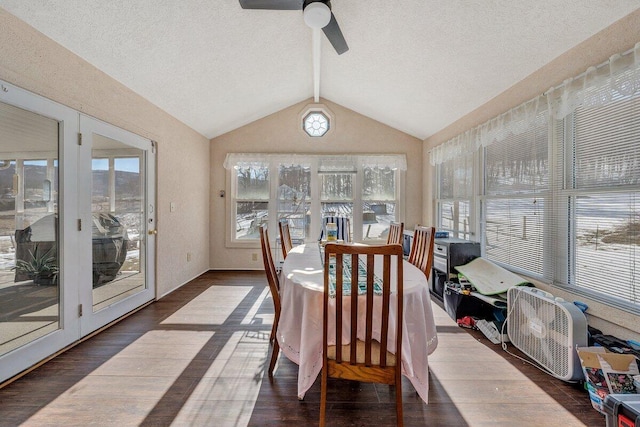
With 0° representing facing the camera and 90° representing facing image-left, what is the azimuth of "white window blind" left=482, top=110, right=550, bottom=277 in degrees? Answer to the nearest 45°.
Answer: approximately 45°

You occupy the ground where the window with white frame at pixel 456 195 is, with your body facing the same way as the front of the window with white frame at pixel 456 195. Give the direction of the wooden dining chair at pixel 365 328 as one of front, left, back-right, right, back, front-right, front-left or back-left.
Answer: front-left

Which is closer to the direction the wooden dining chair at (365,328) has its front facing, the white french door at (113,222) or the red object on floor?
the red object on floor

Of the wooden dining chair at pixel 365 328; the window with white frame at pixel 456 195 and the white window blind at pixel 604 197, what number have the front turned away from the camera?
1

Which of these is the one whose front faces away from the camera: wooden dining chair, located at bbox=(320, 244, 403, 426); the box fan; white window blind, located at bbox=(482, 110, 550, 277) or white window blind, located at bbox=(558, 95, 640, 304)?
the wooden dining chair

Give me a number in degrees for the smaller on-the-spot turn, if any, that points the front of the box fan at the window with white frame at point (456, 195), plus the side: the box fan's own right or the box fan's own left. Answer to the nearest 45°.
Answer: approximately 90° to the box fan's own right

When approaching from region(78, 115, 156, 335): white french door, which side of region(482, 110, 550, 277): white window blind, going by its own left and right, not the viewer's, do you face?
front

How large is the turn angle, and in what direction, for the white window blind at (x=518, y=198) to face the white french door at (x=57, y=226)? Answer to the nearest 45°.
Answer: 0° — it already faces it

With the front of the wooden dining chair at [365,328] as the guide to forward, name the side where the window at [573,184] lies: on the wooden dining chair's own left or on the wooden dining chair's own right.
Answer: on the wooden dining chair's own right

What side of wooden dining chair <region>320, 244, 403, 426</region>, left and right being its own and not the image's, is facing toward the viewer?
back
